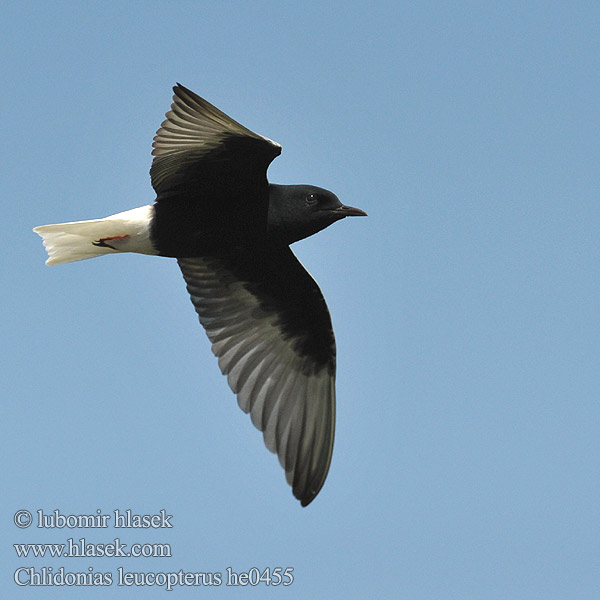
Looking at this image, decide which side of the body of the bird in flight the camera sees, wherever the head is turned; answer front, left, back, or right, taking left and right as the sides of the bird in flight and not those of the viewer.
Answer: right
